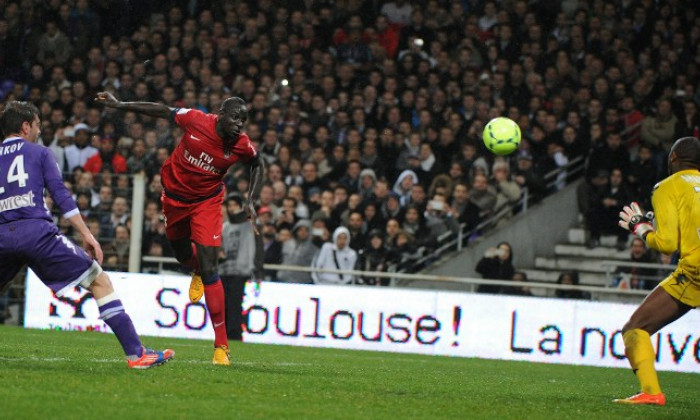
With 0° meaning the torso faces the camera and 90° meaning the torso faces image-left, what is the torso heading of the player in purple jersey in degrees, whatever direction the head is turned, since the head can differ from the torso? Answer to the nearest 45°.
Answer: approximately 225°

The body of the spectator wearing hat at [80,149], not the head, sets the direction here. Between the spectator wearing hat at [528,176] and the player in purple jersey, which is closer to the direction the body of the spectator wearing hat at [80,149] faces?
the player in purple jersey

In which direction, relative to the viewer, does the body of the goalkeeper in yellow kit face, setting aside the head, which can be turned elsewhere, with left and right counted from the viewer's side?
facing away from the viewer and to the left of the viewer

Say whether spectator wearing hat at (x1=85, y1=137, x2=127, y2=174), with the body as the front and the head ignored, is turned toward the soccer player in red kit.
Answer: yes

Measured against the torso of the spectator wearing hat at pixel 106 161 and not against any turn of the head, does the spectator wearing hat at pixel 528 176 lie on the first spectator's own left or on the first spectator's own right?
on the first spectator's own left

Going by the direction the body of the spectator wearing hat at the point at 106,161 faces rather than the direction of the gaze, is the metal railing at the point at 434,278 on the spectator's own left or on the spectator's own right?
on the spectator's own left

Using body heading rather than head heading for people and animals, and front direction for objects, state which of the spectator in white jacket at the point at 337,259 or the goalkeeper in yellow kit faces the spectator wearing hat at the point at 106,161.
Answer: the goalkeeper in yellow kit

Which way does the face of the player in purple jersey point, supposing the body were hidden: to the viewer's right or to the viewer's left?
to the viewer's right

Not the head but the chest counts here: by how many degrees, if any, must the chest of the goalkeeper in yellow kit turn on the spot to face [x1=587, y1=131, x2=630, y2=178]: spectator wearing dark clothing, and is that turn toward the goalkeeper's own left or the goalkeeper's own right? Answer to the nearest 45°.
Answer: approximately 45° to the goalkeeper's own right
